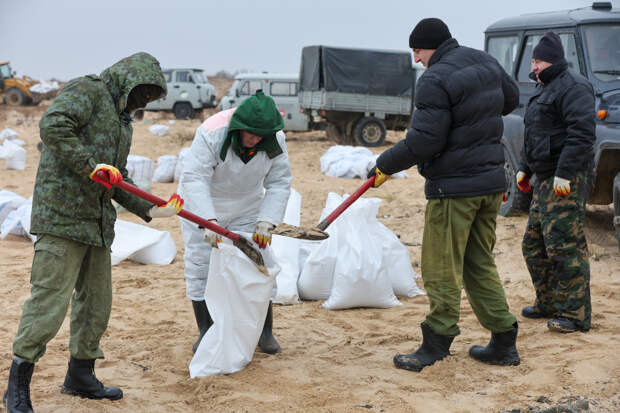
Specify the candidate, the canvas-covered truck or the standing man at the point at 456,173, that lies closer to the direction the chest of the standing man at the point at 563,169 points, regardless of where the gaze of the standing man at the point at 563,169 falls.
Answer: the standing man

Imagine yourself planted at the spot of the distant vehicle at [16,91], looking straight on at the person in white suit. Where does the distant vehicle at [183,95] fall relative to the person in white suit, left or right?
left

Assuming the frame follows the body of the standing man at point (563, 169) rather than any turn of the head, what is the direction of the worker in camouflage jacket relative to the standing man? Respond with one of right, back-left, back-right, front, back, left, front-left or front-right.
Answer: front

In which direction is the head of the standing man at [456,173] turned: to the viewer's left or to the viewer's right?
to the viewer's left

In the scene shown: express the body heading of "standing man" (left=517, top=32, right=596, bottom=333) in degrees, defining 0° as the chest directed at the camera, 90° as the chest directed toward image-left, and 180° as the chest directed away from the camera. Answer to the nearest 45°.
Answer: approximately 45°

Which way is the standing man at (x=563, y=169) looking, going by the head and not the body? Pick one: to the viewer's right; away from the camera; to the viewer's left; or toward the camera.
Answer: to the viewer's left

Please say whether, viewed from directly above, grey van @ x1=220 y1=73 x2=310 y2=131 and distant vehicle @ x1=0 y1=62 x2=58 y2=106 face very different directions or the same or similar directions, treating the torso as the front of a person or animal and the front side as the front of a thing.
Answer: very different directions

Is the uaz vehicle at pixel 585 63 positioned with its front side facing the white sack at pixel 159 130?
no

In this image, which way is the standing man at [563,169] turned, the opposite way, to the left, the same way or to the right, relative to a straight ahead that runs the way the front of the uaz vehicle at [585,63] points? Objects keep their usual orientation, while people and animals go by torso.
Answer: to the right

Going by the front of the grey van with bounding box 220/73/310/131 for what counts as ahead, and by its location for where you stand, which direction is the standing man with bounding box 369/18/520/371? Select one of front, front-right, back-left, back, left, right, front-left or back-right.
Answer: left

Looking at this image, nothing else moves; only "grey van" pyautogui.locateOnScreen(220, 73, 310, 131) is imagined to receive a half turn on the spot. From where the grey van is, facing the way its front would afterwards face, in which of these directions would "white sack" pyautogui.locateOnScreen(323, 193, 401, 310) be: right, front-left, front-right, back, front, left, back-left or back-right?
right

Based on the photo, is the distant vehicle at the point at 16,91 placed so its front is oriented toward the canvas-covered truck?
no
